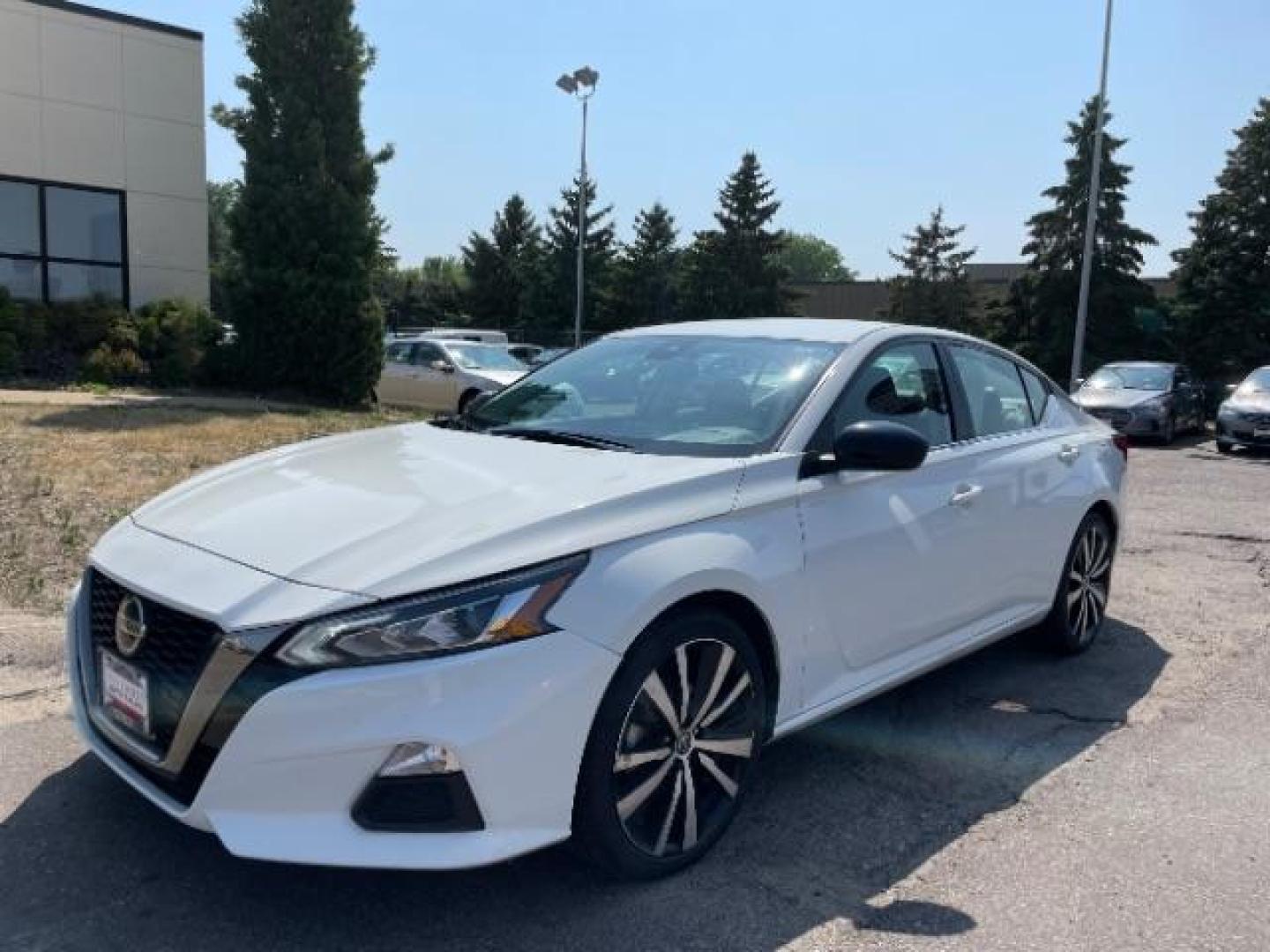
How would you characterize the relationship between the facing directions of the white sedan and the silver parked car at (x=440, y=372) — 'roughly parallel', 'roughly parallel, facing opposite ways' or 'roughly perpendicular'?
roughly perpendicular

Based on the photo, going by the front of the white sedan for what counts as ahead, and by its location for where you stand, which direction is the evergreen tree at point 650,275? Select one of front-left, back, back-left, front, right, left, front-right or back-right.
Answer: back-right

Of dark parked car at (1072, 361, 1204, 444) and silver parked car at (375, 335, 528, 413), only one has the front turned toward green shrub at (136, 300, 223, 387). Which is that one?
the dark parked car

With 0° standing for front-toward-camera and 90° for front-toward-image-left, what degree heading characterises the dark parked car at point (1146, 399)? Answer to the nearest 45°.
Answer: approximately 45°

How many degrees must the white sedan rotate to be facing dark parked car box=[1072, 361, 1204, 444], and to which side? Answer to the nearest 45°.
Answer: approximately 180°

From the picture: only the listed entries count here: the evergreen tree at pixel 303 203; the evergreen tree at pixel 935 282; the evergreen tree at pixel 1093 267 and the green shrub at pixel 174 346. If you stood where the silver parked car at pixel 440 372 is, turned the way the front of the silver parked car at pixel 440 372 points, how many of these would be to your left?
2

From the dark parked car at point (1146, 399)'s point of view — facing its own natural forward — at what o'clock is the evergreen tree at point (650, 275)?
The evergreen tree is roughly at 3 o'clock from the dark parked car.

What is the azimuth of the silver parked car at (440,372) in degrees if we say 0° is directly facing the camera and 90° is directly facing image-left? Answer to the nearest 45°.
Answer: approximately 315°

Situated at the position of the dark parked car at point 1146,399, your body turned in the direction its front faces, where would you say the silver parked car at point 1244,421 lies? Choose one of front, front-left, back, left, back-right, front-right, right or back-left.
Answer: left

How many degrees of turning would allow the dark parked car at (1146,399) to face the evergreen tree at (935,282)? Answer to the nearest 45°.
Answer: approximately 135° to its right

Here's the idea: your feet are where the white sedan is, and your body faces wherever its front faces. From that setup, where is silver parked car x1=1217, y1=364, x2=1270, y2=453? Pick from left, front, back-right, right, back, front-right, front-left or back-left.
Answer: back

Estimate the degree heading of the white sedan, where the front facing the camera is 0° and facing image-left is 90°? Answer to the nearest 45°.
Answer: approximately 45°

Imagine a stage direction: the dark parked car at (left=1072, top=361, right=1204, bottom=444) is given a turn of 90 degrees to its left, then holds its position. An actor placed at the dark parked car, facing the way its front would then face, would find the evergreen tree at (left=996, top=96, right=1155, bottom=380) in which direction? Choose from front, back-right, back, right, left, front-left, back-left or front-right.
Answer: back-left
